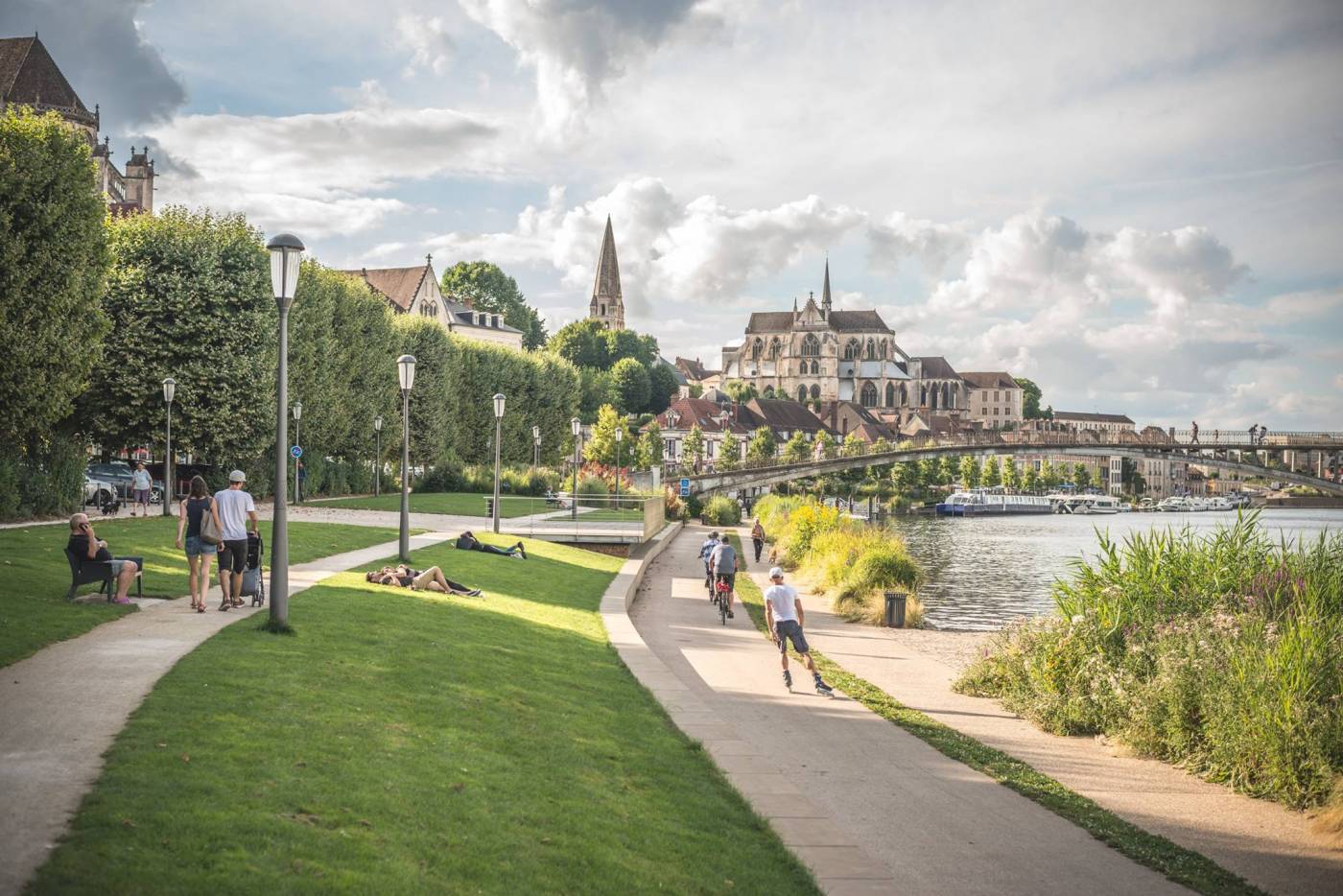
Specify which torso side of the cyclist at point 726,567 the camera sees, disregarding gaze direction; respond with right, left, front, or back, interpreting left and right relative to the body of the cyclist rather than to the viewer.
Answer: back

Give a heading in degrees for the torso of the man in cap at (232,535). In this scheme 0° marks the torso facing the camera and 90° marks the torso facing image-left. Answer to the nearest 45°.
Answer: approximately 180°

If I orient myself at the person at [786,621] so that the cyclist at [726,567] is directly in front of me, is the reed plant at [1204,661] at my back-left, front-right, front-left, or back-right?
back-right

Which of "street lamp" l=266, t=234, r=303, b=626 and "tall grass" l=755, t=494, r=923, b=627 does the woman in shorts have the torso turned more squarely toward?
the tall grass

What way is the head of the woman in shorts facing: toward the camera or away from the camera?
away from the camera

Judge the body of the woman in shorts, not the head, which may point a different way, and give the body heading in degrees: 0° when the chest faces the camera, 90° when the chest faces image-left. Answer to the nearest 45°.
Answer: approximately 180°

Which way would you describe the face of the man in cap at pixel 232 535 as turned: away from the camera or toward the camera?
away from the camera

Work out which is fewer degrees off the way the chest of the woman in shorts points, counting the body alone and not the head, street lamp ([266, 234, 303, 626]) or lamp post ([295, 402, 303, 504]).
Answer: the lamp post
